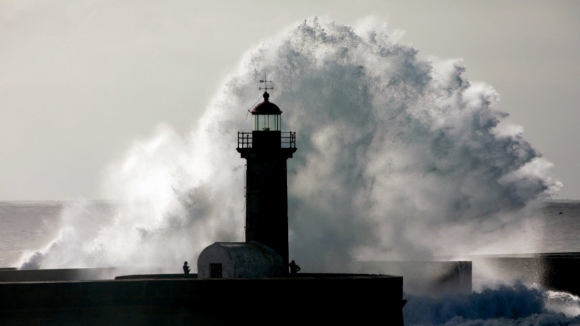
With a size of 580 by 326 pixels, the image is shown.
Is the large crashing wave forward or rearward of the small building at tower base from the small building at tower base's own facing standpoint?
rearward

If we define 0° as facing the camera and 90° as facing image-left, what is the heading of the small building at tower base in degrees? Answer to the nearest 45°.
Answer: approximately 45°
